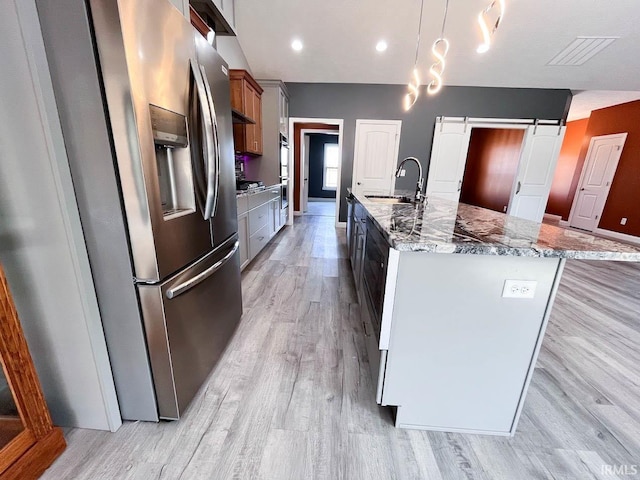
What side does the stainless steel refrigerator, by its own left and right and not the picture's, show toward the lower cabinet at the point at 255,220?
left

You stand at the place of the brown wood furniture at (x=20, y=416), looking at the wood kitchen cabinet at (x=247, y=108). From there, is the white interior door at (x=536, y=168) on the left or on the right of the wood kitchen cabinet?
right

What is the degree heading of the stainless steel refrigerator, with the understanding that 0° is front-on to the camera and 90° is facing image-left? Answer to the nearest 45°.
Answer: approximately 315°

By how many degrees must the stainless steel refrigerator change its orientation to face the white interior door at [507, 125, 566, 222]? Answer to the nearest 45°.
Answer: approximately 45° to its left

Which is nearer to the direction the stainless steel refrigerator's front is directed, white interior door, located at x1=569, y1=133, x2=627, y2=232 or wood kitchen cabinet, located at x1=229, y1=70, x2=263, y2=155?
the white interior door

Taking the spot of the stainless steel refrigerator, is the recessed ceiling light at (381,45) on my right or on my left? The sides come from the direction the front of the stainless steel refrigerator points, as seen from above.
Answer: on my left

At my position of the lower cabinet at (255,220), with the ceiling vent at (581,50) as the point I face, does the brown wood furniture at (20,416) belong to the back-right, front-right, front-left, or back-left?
back-right

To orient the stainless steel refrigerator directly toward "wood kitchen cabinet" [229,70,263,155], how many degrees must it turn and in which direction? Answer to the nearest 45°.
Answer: approximately 90° to its left

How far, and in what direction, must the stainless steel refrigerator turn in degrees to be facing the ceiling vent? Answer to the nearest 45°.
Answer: approximately 45° to its left

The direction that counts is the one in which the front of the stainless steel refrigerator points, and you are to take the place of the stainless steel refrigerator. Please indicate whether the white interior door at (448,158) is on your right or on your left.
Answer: on your left

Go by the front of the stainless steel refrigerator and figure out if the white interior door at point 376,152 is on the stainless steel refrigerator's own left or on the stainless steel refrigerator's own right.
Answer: on the stainless steel refrigerator's own left

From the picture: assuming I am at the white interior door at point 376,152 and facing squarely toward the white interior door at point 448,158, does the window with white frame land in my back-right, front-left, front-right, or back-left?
back-left
